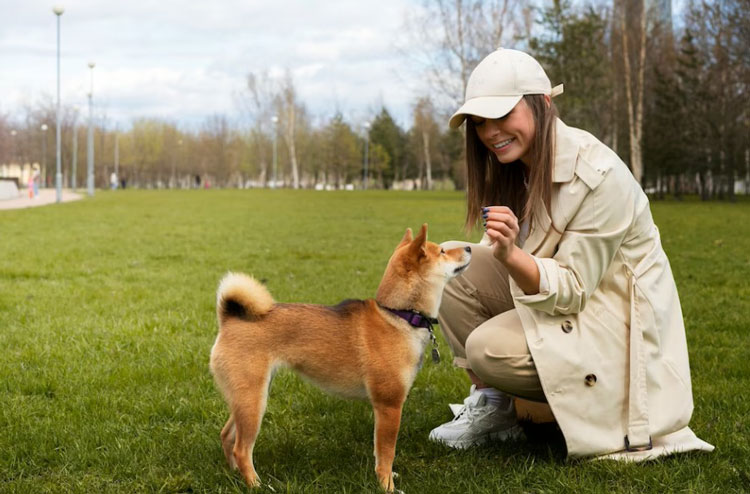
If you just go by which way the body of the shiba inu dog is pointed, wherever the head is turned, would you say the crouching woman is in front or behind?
in front

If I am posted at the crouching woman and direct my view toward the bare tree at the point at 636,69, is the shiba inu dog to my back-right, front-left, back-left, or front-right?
back-left

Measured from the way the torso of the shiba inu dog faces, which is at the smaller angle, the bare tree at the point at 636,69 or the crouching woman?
the crouching woman

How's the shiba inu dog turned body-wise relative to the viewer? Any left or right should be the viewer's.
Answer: facing to the right of the viewer

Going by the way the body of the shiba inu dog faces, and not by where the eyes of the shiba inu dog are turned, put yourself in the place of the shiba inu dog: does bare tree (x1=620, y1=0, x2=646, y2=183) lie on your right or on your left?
on your left
